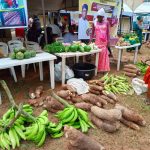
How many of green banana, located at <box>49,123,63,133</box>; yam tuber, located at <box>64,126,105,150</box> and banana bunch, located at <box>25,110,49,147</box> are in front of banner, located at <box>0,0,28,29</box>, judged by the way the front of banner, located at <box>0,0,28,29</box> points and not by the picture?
3

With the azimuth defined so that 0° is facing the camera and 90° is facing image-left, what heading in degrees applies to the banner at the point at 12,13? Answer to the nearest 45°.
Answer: approximately 0°

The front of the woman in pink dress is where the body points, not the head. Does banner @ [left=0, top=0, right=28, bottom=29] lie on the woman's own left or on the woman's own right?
on the woman's own right

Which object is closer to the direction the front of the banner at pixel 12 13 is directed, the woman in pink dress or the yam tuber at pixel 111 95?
the yam tuber

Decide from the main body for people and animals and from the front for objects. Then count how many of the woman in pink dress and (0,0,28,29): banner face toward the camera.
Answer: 2

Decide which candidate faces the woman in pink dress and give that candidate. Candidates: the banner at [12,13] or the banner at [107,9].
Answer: the banner at [107,9]

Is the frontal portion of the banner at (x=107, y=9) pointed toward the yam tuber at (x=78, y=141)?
yes

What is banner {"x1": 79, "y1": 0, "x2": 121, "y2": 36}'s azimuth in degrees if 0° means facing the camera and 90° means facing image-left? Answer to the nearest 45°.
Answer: approximately 0°
